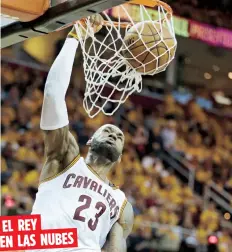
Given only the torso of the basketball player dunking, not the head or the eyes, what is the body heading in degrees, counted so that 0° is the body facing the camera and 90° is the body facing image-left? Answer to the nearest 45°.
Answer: approximately 315°
